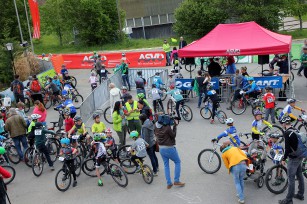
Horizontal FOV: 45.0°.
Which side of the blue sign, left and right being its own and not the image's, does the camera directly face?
front

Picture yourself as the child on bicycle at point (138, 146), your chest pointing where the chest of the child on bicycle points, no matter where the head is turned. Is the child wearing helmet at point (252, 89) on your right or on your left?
on your right

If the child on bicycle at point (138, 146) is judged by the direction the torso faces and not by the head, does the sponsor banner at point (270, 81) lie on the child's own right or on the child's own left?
on the child's own right

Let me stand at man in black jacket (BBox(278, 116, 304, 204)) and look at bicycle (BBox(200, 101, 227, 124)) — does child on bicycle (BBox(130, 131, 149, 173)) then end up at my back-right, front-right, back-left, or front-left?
front-left

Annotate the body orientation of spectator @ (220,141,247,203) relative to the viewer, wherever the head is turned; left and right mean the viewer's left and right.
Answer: facing away from the viewer and to the left of the viewer

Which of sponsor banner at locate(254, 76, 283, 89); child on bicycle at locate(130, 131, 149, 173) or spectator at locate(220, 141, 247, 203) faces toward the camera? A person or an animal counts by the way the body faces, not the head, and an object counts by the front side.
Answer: the sponsor banner

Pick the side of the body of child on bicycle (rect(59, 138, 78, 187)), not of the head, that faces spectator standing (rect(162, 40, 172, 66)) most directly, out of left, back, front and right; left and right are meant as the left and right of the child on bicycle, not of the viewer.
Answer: back

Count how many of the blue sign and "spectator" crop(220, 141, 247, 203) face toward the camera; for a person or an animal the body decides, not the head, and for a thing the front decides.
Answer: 1

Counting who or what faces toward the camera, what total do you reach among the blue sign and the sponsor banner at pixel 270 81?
2

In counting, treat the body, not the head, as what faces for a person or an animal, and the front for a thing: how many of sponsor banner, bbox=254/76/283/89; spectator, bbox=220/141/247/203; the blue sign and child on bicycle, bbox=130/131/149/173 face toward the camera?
2

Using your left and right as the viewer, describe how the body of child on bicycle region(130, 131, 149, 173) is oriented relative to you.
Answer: facing away from the viewer and to the left of the viewer

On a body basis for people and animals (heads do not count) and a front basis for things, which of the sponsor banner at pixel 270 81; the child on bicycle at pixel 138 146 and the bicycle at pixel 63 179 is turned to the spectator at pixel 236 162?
the sponsor banner

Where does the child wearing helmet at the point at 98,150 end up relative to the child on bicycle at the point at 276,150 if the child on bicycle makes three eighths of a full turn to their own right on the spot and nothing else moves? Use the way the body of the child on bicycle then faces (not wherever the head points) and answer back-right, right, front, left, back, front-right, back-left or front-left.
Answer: left

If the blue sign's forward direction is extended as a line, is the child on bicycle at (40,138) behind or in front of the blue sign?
in front

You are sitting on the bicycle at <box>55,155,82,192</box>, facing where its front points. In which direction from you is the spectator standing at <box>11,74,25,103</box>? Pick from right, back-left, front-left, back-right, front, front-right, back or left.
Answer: back-right

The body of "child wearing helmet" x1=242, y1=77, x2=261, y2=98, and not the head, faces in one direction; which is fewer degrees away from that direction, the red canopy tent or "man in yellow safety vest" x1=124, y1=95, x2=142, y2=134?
the man in yellow safety vest

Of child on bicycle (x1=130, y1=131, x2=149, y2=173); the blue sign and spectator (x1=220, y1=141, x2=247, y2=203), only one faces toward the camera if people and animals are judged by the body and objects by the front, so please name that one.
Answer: the blue sign

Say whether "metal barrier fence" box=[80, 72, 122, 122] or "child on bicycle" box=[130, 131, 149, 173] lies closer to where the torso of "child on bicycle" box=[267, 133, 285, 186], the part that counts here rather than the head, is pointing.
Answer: the child on bicycle
